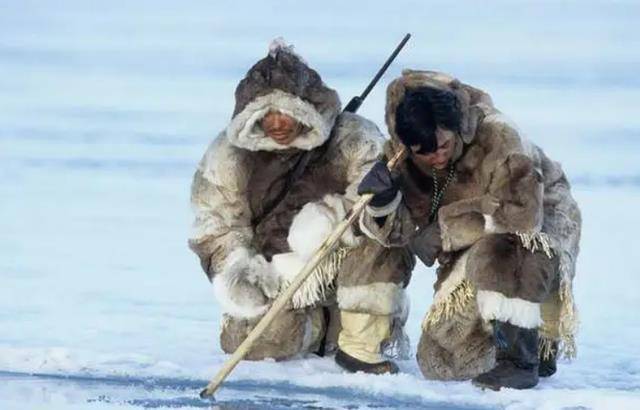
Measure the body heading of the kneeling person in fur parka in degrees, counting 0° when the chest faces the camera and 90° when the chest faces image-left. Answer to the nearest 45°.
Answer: approximately 0°

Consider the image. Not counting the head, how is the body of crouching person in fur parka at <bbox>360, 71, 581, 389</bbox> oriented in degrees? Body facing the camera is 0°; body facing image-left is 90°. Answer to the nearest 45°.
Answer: approximately 45°
